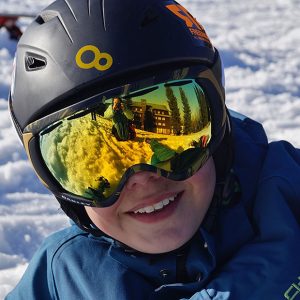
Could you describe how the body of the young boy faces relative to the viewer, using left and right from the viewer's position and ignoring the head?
facing the viewer
